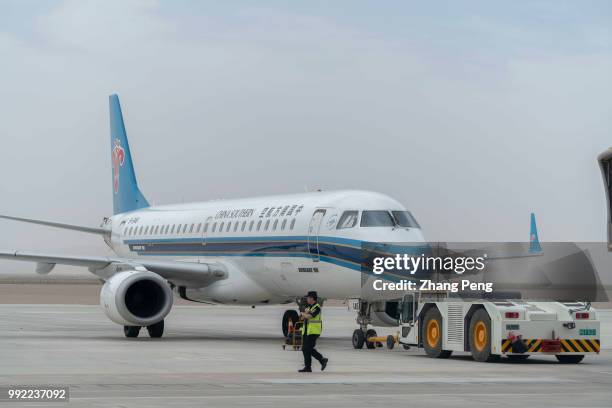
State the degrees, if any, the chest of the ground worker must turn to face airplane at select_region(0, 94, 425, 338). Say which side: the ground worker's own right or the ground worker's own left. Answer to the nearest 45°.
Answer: approximately 90° to the ground worker's own right

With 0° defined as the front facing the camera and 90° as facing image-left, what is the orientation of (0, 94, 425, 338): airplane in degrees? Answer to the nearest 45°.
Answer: approximately 315°

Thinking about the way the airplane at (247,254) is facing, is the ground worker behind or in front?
in front
